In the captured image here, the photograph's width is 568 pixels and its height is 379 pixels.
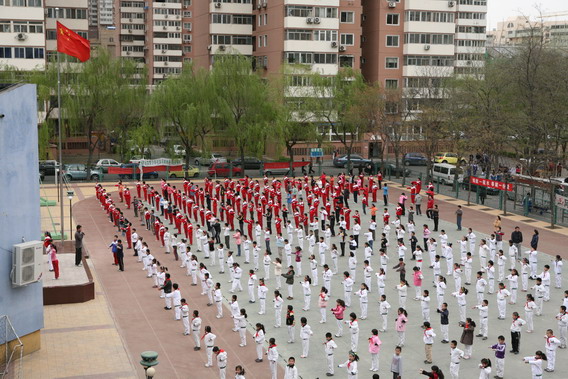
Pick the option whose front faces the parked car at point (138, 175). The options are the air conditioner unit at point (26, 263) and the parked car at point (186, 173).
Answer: the parked car at point (186, 173)

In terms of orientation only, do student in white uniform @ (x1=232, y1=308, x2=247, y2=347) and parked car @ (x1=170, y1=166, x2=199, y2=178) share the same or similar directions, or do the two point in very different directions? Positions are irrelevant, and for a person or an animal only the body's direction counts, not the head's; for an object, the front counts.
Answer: same or similar directions

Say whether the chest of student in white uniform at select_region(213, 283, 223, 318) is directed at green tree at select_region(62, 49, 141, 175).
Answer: no

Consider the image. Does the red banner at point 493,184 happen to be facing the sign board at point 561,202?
no

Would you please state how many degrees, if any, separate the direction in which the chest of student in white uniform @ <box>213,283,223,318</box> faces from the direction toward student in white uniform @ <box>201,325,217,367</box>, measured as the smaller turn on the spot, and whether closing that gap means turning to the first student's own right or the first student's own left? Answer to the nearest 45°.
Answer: approximately 90° to the first student's own left

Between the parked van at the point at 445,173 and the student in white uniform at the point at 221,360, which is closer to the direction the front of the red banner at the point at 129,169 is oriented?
the student in white uniform

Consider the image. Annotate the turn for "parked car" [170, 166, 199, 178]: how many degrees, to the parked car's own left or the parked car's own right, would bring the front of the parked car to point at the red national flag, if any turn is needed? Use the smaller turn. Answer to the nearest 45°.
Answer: approximately 90° to the parked car's own left

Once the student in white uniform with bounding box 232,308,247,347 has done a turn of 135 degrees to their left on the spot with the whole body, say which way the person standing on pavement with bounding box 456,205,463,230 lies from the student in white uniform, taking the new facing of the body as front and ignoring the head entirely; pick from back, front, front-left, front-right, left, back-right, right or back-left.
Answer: left

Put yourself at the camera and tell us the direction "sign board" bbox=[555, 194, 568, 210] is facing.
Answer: facing the viewer and to the left of the viewer

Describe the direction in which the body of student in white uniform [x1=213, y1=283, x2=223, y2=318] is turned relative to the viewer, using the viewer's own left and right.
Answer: facing to the left of the viewer

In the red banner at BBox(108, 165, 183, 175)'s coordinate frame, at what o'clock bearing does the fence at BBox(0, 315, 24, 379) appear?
The fence is roughly at 12 o'clock from the red banner.

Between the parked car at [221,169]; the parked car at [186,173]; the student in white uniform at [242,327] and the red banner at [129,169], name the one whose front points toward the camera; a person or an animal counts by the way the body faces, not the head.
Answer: the red banner
